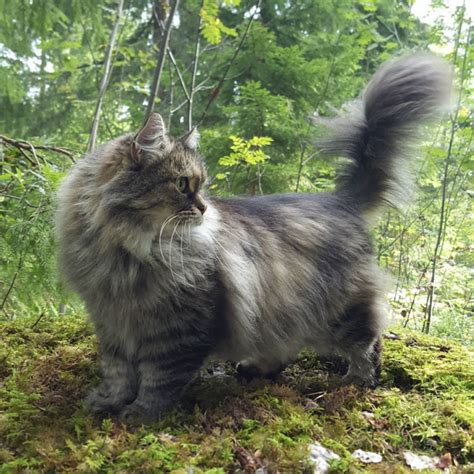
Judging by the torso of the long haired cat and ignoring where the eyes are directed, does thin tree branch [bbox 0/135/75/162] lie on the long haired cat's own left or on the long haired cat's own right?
on the long haired cat's own right
